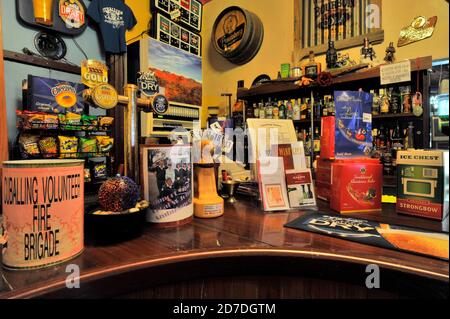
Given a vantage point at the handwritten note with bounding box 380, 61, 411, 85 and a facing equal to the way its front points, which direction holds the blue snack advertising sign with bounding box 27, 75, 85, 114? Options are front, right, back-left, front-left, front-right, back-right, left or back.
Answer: right

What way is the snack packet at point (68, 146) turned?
toward the camera

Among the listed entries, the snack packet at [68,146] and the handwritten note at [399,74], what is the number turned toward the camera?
2

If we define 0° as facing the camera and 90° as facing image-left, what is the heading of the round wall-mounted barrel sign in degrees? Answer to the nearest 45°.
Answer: approximately 45°

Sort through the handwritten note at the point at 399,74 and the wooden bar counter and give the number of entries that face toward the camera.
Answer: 2

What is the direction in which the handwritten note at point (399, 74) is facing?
toward the camera

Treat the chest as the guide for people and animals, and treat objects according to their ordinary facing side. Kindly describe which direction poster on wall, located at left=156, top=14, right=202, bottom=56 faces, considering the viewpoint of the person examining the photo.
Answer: facing the viewer and to the right of the viewer

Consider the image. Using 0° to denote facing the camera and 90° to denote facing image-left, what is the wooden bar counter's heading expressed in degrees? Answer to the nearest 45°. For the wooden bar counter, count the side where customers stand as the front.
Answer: approximately 0°
